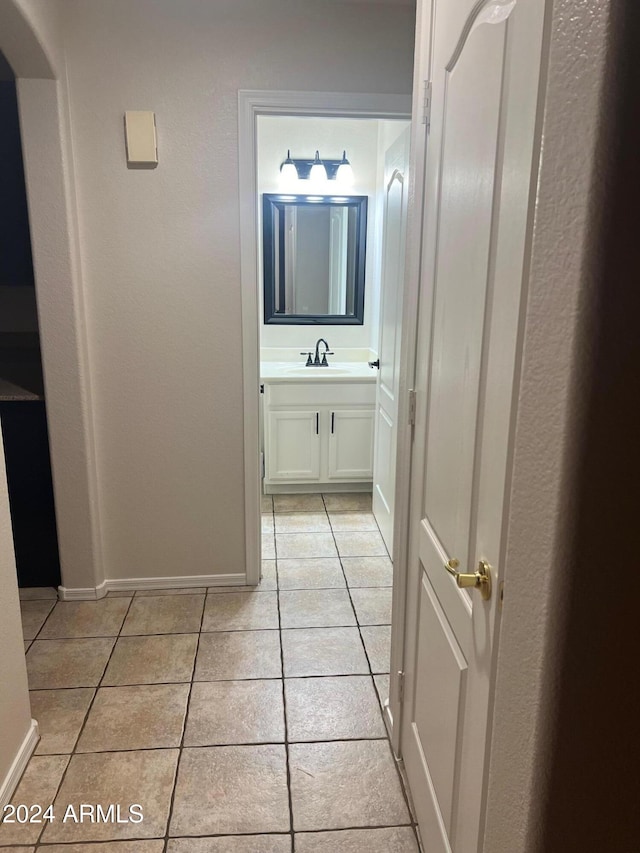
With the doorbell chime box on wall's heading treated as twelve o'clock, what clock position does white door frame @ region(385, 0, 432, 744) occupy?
The white door frame is roughly at 11 o'clock from the doorbell chime box on wall.

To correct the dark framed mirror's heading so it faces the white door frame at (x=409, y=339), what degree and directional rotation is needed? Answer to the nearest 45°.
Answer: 0° — it already faces it

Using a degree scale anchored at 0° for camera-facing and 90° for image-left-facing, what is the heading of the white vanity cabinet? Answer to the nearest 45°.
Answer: approximately 0°

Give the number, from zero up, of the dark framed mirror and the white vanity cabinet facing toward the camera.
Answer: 2
